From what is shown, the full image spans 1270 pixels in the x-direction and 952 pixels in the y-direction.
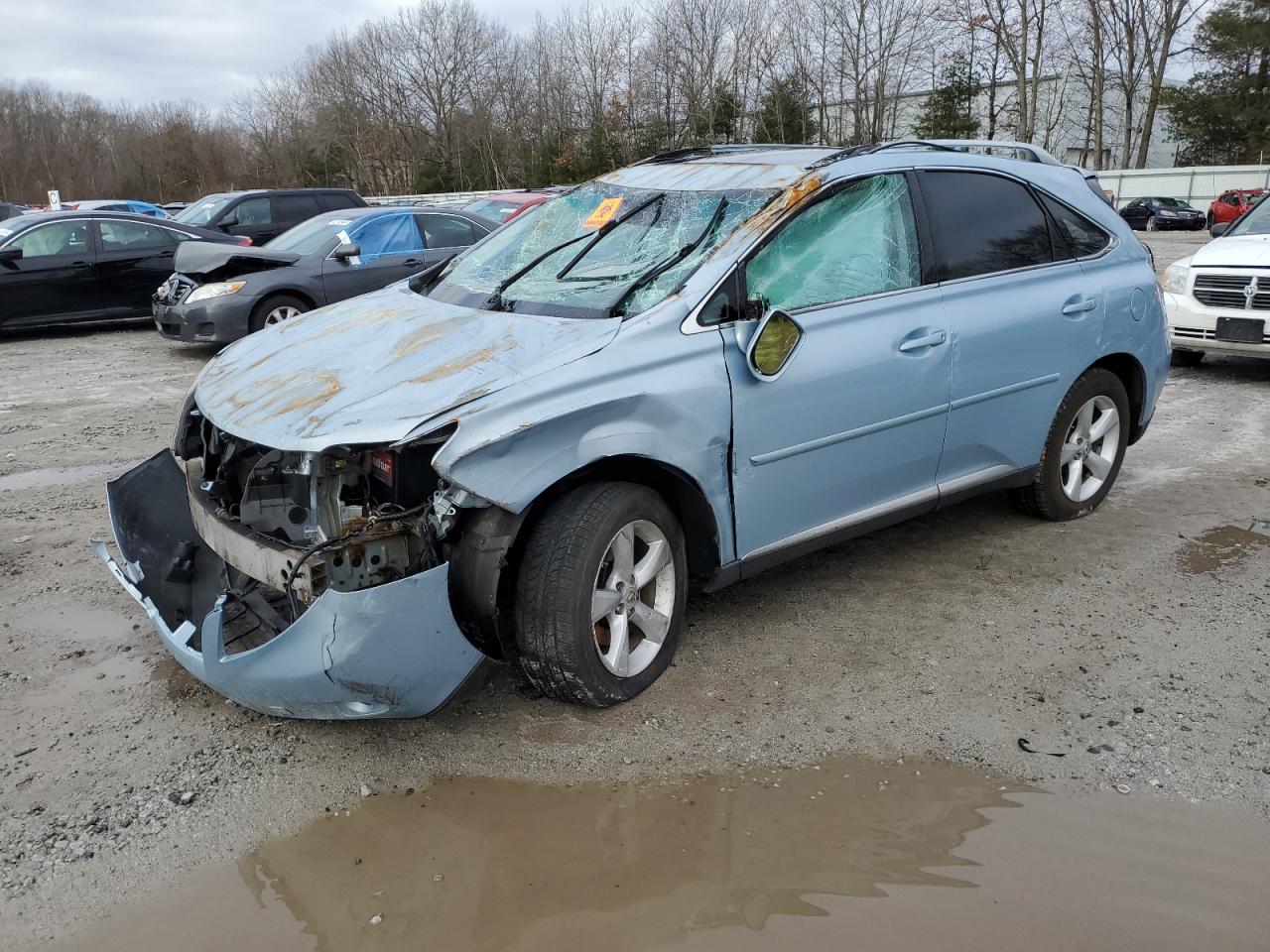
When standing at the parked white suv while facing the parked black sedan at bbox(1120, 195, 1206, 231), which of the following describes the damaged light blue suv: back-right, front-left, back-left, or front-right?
back-left

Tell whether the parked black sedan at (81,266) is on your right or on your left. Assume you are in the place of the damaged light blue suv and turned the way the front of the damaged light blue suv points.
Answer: on your right

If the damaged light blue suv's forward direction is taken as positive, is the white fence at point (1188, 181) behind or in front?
behind

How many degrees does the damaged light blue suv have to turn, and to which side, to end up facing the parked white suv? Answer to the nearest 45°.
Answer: approximately 180°

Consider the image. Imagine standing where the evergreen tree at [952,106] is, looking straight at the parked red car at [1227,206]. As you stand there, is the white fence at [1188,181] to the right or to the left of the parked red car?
left

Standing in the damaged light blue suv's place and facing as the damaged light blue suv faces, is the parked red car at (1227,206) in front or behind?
behind

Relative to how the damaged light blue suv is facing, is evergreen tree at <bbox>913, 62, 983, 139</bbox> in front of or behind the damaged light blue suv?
behind

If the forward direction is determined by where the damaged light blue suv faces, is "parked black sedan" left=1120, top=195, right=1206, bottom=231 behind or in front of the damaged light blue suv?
behind

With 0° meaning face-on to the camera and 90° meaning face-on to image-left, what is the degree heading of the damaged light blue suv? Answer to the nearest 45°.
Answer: approximately 45°

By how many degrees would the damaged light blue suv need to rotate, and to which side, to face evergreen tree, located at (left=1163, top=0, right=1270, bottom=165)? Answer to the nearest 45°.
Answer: approximately 180°

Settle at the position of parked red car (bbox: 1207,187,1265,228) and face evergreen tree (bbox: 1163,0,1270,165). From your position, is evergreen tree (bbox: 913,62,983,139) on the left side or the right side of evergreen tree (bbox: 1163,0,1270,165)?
left
